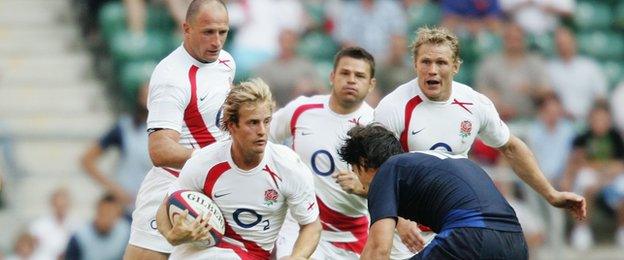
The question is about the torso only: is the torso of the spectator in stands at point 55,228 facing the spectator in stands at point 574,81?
no

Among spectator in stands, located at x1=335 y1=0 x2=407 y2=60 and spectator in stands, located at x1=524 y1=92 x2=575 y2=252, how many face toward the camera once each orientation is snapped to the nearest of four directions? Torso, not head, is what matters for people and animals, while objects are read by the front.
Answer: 2

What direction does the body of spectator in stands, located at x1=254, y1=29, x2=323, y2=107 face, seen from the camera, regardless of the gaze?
toward the camera

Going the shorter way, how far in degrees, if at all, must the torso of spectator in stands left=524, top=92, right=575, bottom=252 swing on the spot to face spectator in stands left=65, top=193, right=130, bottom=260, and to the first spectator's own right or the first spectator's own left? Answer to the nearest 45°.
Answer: approximately 45° to the first spectator's own right

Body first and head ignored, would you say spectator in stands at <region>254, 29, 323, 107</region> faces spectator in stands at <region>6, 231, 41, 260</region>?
no

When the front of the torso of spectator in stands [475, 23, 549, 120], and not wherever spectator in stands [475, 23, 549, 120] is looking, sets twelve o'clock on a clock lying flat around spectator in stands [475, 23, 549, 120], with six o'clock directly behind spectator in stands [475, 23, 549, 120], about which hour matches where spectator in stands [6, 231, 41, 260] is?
spectator in stands [6, 231, 41, 260] is roughly at 2 o'clock from spectator in stands [475, 23, 549, 120].

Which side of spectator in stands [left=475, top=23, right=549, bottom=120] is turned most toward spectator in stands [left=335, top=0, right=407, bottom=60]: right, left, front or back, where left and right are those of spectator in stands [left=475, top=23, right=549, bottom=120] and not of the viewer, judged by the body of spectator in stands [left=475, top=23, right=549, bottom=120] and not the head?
right

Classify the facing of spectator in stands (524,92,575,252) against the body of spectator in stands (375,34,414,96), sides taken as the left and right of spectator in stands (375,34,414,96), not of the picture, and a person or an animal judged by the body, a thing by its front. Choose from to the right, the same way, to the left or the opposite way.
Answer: the same way

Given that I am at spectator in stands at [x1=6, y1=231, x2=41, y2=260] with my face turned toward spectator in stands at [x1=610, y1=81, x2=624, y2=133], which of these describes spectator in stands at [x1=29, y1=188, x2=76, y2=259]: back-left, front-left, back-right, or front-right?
front-left

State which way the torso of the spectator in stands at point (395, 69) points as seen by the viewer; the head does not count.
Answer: toward the camera

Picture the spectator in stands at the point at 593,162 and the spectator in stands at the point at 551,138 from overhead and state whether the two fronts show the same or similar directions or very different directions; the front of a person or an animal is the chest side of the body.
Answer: same or similar directions
